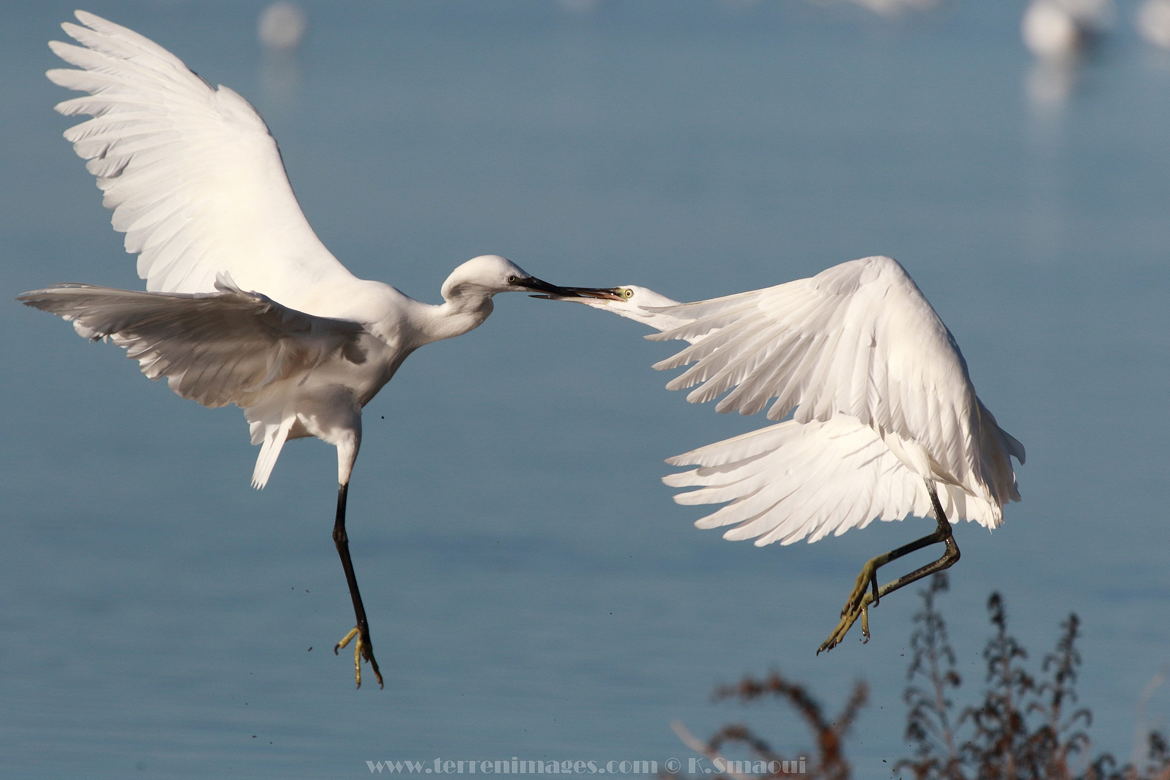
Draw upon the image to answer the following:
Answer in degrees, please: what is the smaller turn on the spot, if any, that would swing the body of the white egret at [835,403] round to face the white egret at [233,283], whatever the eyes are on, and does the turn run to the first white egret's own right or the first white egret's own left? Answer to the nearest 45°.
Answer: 0° — it already faces it

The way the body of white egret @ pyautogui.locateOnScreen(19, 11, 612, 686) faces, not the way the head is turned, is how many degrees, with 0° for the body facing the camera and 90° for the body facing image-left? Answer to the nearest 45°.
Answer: approximately 270°

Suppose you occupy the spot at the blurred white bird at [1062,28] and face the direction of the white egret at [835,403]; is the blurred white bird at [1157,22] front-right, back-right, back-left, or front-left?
back-left

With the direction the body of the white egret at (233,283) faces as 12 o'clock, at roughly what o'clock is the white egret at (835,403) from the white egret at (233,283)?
the white egret at (835,403) is roughly at 1 o'clock from the white egret at (233,283).

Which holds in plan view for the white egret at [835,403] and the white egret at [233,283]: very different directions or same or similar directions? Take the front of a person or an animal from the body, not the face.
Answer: very different directions

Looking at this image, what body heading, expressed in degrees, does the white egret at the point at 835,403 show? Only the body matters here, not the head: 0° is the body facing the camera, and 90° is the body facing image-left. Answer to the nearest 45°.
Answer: approximately 90°

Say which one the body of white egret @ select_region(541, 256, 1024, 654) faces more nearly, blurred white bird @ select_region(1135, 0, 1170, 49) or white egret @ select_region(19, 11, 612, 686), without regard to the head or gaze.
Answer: the white egret

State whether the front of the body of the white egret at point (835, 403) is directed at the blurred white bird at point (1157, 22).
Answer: no

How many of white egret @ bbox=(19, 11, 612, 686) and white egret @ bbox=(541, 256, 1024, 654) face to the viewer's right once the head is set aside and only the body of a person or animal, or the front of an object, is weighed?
1
